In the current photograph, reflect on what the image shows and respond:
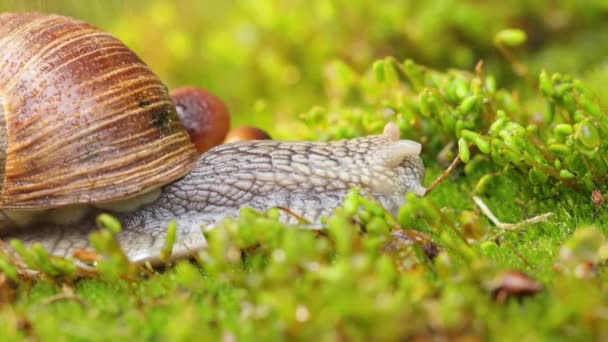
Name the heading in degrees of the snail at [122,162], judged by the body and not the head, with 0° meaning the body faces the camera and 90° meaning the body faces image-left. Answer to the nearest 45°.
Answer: approximately 270°

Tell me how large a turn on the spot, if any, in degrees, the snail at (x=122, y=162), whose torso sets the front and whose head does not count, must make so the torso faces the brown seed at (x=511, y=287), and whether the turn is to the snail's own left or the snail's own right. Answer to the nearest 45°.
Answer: approximately 45° to the snail's own right

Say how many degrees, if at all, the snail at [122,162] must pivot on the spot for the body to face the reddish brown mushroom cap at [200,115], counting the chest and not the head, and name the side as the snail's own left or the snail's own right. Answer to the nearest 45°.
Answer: approximately 45° to the snail's own left
